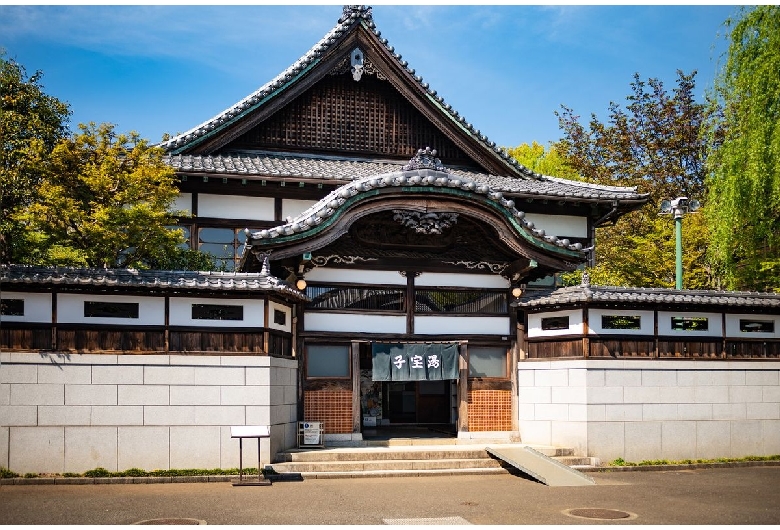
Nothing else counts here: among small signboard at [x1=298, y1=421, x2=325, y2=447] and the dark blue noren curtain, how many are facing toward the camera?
2

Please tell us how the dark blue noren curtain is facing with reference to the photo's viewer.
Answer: facing the viewer

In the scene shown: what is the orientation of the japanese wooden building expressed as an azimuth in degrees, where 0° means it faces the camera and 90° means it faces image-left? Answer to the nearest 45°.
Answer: approximately 0°

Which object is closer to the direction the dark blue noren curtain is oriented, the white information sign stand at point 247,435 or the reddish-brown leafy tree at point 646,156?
the white information sign stand

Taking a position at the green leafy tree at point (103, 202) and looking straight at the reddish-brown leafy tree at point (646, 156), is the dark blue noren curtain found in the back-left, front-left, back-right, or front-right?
front-right

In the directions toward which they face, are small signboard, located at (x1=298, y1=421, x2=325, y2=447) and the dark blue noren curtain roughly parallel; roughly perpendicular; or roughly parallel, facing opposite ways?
roughly parallel

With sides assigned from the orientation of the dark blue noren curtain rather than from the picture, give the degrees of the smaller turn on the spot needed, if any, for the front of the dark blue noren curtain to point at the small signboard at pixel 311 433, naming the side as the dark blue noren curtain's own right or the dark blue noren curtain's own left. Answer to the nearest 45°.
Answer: approximately 45° to the dark blue noren curtain's own right

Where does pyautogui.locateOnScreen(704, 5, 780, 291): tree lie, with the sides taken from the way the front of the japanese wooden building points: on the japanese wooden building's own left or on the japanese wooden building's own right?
on the japanese wooden building's own left

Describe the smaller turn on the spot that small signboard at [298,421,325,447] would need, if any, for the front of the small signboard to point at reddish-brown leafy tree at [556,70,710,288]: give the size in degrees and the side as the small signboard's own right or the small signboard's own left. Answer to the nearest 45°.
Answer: approximately 135° to the small signboard's own left

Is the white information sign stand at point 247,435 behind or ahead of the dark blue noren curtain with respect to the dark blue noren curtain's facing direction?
ahead

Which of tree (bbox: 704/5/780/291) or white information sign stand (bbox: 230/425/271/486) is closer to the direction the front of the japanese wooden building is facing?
the white information sign stand
